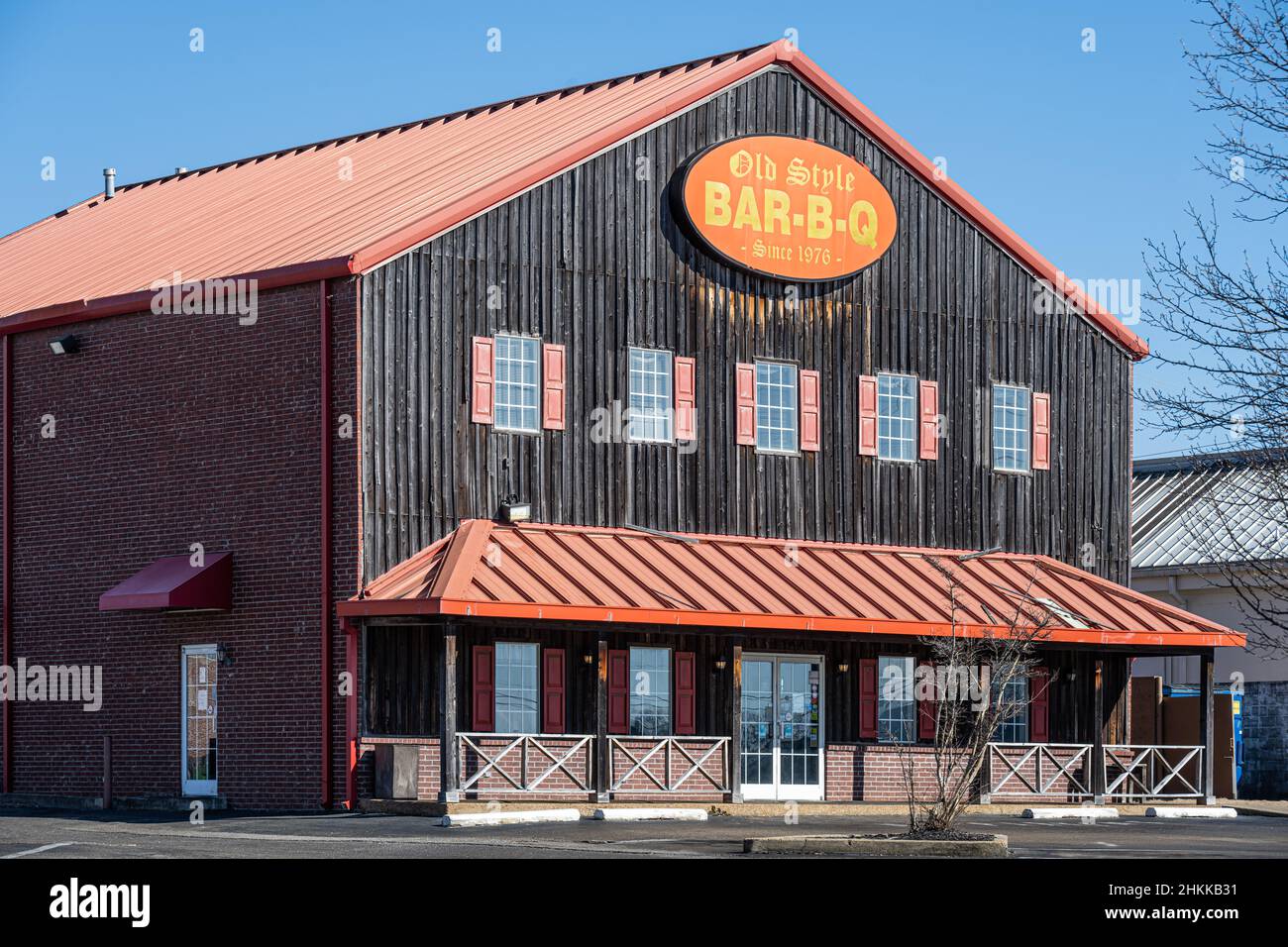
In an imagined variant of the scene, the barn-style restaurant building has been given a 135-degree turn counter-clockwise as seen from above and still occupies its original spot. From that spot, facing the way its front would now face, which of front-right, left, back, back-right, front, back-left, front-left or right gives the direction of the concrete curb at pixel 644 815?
back

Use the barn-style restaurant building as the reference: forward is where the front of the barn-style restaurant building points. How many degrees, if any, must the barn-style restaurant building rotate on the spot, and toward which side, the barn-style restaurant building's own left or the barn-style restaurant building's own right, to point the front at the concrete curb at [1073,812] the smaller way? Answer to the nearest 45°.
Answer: approximately 45° to the barn-style restaurant building's own left

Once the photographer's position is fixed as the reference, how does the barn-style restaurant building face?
facing the viewer and to the right of the viewer
